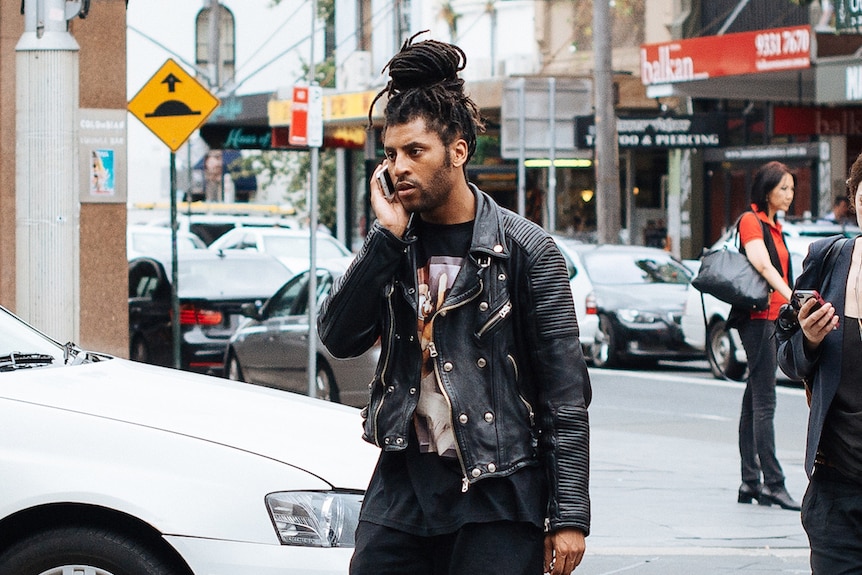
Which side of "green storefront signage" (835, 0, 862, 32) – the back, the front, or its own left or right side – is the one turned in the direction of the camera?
front

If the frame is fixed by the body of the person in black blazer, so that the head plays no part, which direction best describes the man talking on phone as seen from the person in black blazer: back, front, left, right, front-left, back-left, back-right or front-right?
front-right

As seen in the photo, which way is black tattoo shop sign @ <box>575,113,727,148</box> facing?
toward the camera

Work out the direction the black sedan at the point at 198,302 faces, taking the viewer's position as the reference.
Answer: facing away from the viewer and to the left of the viewer

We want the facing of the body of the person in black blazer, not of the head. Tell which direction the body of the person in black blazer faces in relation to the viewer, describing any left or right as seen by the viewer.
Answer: facing the viewer

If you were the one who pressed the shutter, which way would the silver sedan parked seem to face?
facing away from the viewer and to the left of the viewer

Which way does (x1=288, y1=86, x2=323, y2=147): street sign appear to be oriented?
toward the camera

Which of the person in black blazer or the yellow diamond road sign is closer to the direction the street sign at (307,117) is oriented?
the person in black blazer

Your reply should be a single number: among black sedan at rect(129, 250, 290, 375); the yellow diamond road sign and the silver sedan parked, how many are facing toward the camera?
1

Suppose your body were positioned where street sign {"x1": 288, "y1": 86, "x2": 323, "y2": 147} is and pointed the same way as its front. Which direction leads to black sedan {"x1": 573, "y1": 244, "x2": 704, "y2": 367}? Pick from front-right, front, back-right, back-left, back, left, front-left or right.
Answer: back-left

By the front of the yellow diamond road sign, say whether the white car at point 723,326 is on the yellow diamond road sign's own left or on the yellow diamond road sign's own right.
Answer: on the yellow diamond road sign's own left

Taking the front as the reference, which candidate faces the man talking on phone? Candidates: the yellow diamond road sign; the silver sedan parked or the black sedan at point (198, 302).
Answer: the yellow diamond road sign

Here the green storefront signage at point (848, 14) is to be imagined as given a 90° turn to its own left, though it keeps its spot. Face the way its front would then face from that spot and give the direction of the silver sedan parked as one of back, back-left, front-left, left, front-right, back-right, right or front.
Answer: back-right

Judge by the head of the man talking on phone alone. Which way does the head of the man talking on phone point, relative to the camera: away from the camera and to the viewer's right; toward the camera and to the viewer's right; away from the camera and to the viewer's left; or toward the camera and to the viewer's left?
toward the camera and to the viewer's left
